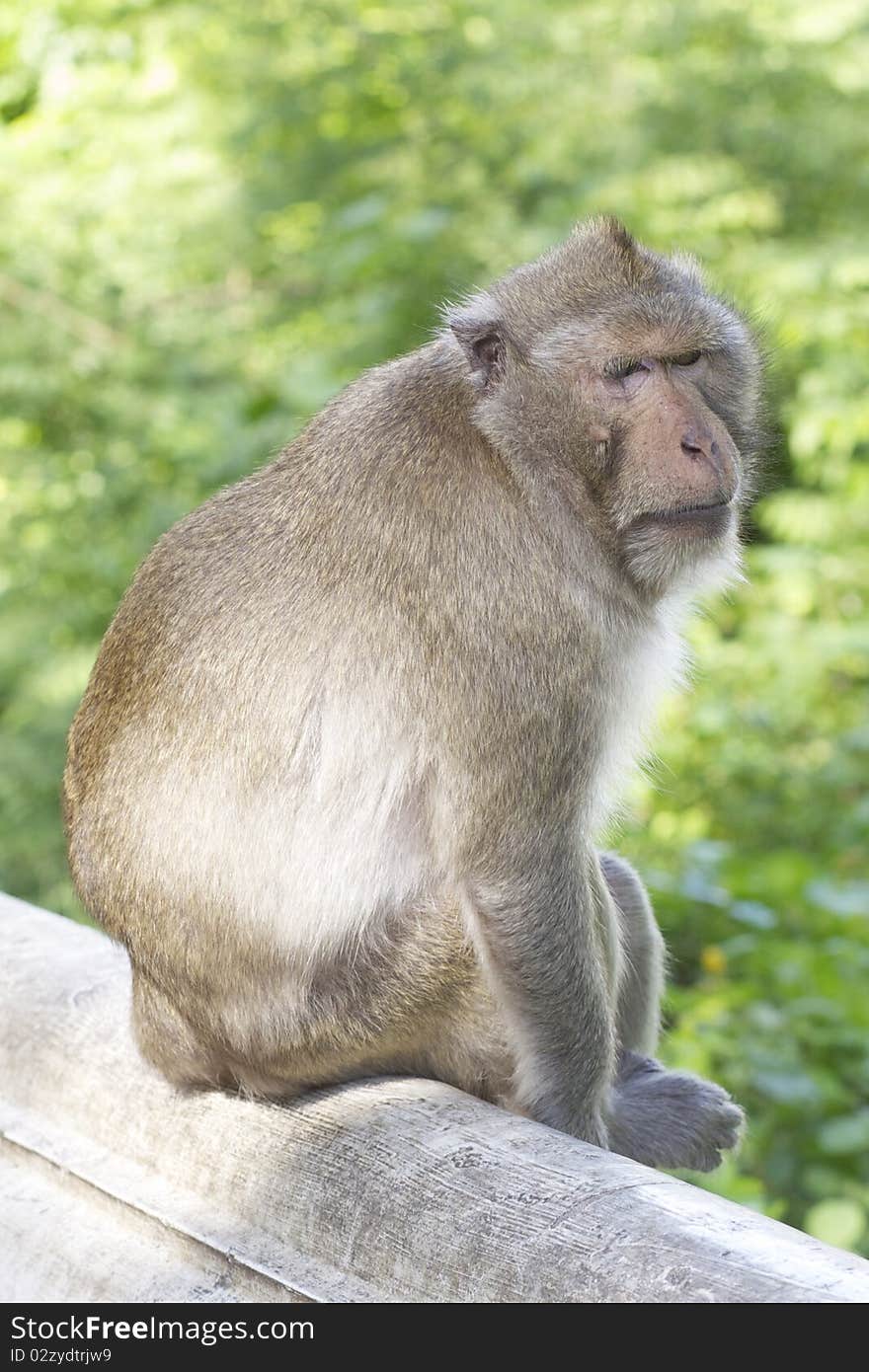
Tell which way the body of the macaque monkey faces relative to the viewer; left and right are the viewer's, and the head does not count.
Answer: facing to the right of the viewer
